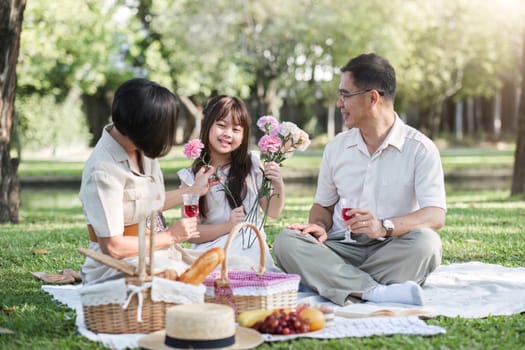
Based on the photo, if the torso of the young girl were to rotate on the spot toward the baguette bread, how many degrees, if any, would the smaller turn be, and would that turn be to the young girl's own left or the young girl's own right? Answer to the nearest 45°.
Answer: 0° — they already face it

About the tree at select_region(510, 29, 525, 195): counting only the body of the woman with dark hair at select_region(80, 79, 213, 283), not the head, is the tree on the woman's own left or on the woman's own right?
on the woman's own left

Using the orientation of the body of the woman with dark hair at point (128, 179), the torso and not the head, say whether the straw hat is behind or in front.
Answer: in front

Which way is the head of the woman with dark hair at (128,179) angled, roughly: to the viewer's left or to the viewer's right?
to the viewer's right

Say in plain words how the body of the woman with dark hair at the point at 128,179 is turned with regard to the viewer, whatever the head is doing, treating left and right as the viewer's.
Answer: facing the viewer and to the right of the viewer

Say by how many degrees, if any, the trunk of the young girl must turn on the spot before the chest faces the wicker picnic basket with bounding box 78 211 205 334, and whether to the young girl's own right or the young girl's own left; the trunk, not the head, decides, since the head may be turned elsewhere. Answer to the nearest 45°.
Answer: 0° — they already face it

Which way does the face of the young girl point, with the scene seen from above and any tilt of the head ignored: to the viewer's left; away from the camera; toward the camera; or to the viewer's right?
toward the camera

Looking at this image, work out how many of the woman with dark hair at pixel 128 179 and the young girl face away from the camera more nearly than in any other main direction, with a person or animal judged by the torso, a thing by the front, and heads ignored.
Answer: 0

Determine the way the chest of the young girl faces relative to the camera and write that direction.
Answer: toward the camera

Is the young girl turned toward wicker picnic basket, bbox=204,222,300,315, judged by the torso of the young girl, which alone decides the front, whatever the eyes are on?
yes

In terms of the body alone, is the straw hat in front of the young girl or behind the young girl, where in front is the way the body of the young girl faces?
in front
